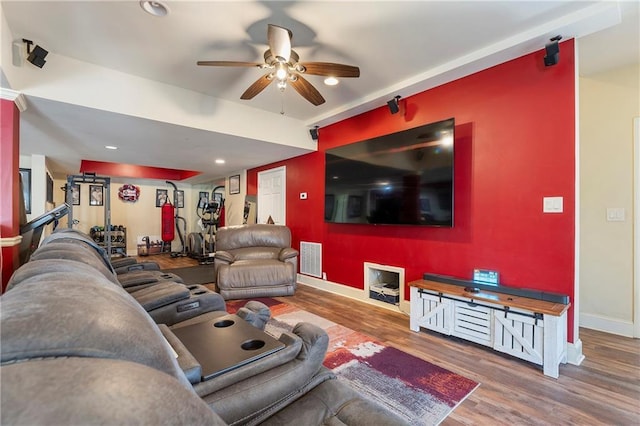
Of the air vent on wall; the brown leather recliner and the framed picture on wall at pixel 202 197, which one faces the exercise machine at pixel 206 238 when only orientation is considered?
the framed picture on wall

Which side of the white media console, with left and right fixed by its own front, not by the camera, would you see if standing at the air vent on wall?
right

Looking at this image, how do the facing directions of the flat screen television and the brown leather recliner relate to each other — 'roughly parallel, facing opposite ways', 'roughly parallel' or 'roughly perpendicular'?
roughly perpendicular

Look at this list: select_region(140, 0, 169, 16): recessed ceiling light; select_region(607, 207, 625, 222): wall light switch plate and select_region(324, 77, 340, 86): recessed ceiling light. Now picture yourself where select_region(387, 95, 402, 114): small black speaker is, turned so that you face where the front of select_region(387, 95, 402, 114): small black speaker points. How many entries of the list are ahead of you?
2

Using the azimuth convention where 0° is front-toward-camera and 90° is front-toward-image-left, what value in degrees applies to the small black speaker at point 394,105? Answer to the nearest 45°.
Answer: approximately 45°

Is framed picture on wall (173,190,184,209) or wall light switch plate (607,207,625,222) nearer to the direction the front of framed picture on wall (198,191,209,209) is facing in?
the wall light switch plate

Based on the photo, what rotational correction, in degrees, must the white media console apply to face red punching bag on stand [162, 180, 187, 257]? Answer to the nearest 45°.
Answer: approximately 45° to its right

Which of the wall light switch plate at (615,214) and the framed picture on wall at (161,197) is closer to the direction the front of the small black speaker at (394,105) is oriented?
the framed picture on wall

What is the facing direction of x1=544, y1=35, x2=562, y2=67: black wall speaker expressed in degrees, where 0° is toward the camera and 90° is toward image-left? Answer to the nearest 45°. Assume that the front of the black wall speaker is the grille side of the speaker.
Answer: approximately 45°

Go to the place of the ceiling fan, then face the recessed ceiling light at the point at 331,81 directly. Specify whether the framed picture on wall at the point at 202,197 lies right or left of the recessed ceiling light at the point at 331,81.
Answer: left
